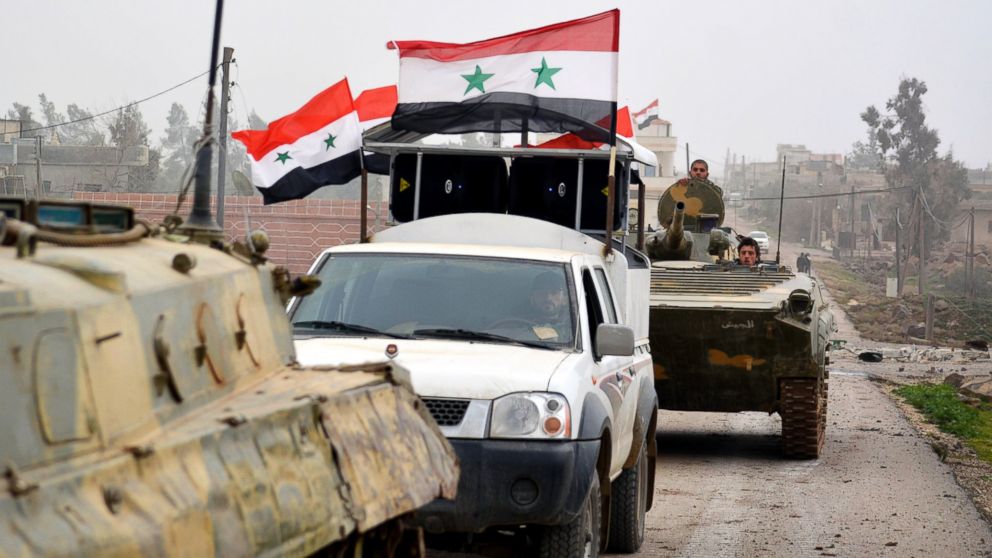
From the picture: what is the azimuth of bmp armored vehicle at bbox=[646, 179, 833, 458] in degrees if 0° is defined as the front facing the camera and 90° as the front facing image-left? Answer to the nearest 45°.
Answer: approximately 0°

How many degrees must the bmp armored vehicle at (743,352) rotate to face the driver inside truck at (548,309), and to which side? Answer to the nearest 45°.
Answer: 0° — it already faces them

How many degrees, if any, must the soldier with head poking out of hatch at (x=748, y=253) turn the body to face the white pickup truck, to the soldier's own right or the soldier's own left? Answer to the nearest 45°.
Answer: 0° — they already face it
